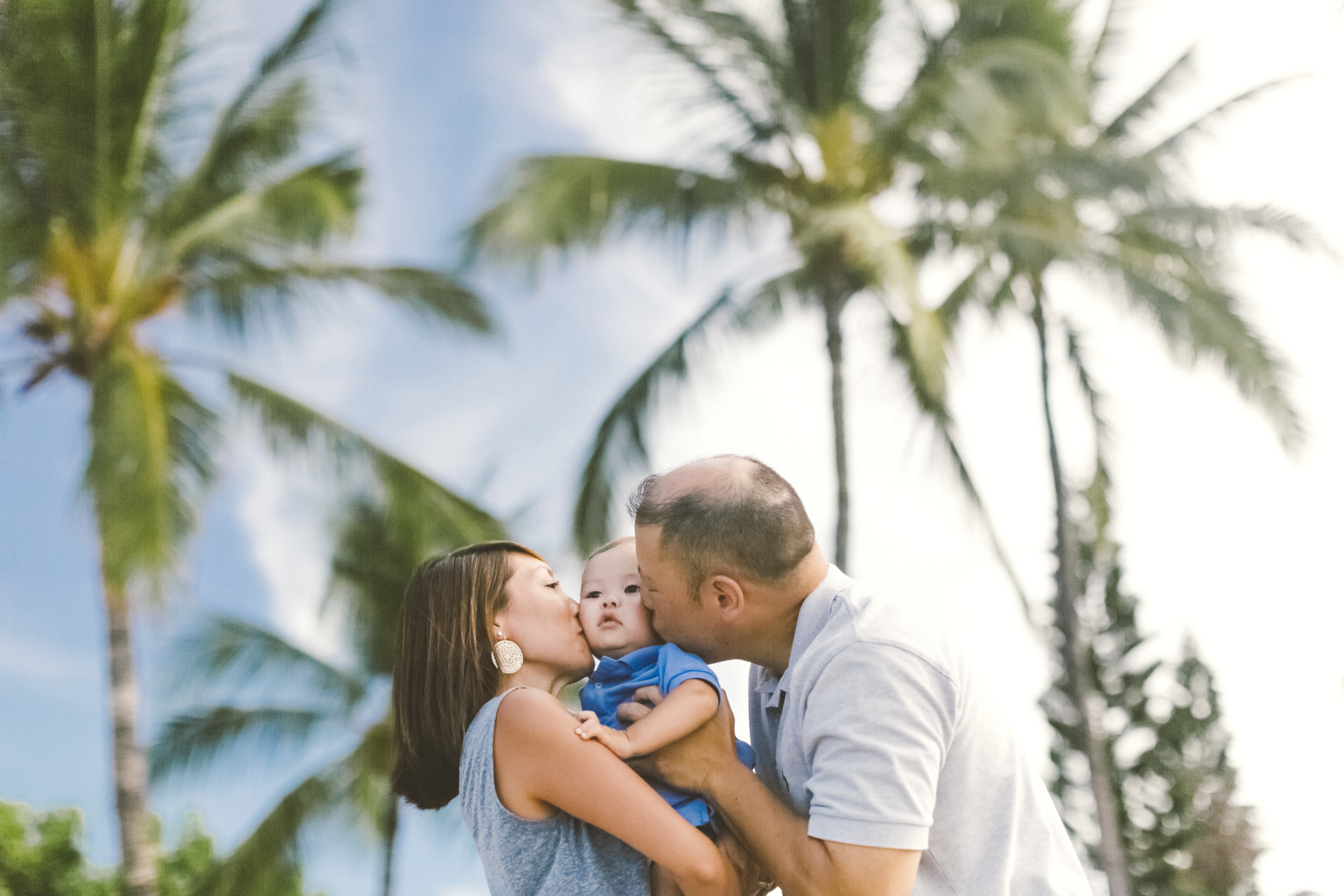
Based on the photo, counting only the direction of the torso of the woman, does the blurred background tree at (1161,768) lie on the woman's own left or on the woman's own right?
on the woman's own left

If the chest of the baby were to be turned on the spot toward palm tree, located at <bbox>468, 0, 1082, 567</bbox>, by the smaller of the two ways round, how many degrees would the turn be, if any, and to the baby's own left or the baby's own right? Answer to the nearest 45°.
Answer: approximately 135° to the baby's own right

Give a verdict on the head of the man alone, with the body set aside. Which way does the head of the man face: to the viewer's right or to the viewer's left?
to the viewer's left

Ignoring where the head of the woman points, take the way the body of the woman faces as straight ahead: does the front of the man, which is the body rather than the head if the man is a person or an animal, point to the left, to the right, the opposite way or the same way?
the opposite way

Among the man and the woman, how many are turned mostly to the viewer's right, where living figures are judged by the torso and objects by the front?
1

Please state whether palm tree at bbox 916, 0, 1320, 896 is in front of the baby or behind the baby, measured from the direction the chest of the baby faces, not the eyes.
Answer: behind

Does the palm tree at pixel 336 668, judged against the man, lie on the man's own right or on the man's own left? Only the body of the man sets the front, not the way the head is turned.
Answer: on the man's own right

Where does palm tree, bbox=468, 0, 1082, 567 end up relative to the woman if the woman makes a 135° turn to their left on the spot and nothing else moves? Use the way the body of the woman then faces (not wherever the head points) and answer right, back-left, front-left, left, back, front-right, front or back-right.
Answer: front-right

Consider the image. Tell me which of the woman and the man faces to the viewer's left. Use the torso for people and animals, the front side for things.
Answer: the man

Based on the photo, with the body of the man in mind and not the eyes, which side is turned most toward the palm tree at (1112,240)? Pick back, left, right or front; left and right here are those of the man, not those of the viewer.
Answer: right

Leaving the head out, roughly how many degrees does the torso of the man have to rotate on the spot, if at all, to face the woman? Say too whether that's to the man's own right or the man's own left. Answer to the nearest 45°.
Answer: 0° — they already face them

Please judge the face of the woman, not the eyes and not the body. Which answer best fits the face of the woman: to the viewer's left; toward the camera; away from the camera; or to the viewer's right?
to the viewer's right

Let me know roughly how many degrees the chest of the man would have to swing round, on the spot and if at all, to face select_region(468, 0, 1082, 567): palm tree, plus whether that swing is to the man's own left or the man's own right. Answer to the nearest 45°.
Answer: approximately 90° to the man's own right

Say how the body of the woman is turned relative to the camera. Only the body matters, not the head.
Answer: to the viewer's right

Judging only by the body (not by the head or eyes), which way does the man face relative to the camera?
to the viewer's left
